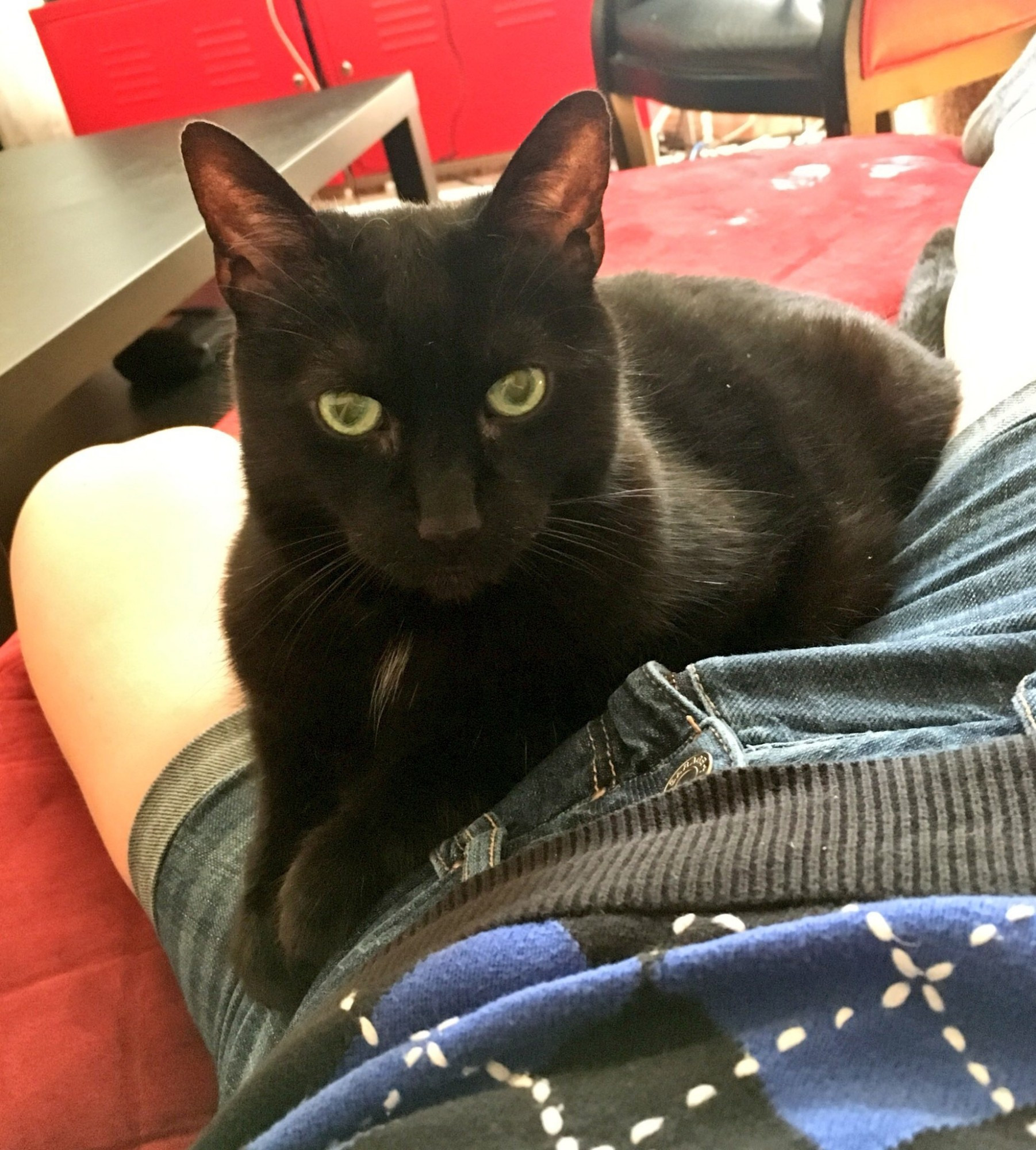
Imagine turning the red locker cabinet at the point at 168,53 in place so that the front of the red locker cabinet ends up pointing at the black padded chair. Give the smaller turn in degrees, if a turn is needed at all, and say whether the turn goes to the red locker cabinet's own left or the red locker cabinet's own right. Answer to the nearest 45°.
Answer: approximately 45° to the red locker cabinet's own left

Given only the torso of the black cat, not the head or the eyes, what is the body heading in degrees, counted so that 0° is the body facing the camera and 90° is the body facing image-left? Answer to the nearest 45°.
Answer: approximately 45°

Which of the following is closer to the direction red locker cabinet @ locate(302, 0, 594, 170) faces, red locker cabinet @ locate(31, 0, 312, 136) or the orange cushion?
the orange cushion

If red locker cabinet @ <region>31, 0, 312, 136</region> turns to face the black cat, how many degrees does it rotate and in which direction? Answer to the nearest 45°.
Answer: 0° — it already faces it

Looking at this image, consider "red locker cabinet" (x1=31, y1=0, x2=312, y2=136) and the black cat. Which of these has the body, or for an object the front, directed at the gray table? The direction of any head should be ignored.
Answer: the red locker cabinet

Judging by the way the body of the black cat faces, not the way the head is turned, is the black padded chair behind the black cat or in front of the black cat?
behind

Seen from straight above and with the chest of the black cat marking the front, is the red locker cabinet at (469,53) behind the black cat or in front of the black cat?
behind

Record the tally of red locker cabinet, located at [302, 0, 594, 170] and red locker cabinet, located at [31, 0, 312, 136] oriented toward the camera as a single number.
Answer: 2

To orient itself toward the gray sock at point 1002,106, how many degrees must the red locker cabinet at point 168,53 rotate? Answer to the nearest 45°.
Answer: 0° — it already faces it
